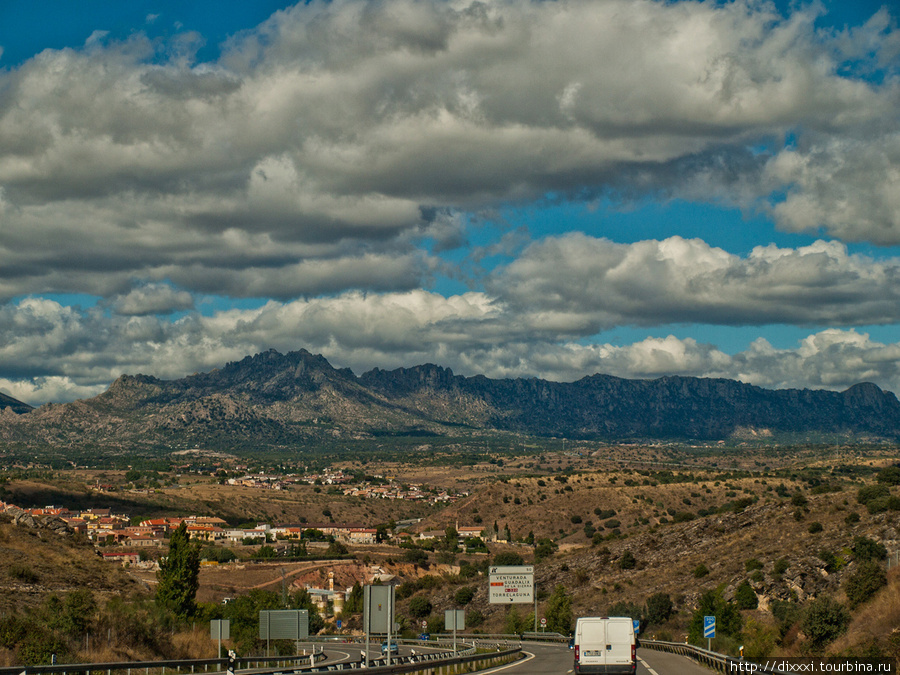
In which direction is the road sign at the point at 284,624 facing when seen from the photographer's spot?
facing away from the viewer

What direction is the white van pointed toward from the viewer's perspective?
away from the camera

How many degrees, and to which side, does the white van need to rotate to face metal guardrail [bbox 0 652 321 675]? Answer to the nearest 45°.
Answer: approximately 90° to its left

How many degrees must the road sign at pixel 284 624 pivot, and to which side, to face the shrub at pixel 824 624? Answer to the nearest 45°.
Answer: approximately 135° to its right

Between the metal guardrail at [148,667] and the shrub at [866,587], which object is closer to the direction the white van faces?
the shrub
